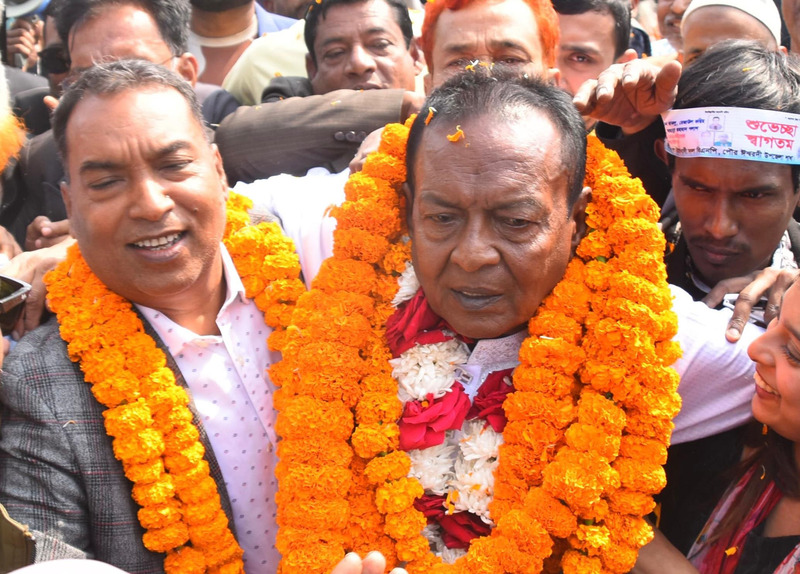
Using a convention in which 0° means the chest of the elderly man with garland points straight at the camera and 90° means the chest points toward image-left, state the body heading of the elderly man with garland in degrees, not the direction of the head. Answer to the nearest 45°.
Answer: approximately 0°
